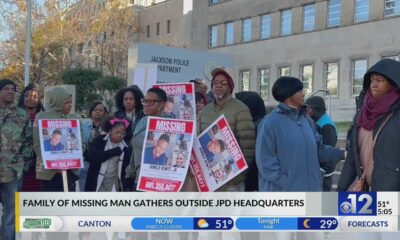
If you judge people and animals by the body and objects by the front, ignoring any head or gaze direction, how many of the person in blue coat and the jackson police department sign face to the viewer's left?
0

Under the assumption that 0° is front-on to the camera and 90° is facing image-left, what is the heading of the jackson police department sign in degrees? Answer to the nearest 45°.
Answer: approximately 315°

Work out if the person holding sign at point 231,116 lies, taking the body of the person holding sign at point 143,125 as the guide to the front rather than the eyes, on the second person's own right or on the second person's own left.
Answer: on the second person's own left

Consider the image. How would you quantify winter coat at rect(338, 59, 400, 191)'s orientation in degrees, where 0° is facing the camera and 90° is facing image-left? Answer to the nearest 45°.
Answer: approximately 45°

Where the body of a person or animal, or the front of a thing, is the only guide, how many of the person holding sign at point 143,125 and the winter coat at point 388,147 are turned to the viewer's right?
0

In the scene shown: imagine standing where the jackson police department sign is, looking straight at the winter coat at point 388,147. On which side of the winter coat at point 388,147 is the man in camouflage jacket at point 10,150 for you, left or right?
right

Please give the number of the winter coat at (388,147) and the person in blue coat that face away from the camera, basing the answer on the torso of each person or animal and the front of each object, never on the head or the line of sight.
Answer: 0
